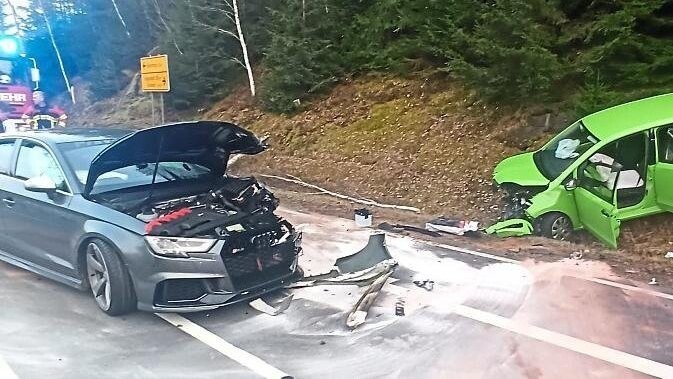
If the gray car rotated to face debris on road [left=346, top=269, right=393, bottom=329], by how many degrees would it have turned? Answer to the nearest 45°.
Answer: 0° — it already faces it

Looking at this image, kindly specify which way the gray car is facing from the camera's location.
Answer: facing the viewer and to the right of the viewer

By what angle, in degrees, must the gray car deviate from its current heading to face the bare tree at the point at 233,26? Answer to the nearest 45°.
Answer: approximately 135° to its left

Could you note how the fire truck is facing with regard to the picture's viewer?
facing the viewer

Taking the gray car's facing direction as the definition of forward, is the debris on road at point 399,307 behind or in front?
in front

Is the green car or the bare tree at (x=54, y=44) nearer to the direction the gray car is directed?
the green car

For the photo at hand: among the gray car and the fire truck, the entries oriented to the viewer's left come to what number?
0

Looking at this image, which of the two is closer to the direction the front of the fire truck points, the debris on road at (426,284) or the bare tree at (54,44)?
the debris on road

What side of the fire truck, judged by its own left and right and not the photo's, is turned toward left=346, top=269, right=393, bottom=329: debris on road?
front

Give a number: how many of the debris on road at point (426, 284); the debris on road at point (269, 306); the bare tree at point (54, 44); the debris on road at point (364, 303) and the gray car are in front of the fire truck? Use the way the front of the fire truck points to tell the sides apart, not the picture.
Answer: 4

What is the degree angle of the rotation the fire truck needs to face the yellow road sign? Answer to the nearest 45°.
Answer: approximately 45° to its left

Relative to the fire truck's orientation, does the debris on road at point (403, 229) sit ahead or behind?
ahead
